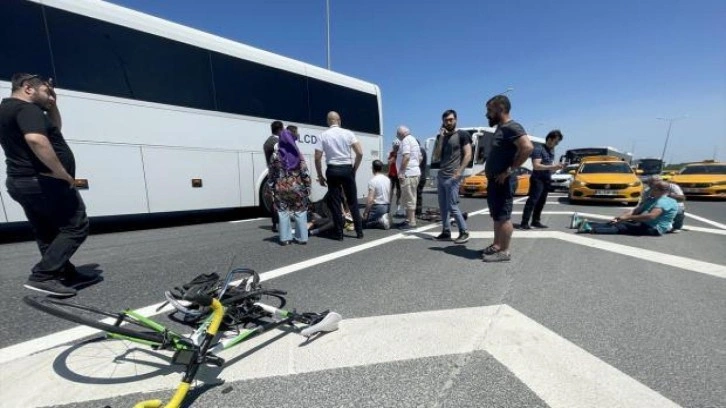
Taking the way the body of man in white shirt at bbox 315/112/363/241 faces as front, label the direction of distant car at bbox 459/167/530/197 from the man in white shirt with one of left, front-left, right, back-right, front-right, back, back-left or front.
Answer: front-right

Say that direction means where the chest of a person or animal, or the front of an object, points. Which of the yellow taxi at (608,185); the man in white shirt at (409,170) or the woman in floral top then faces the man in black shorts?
the yellow taxi

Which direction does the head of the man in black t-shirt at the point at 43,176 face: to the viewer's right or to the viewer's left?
to the viewer's right

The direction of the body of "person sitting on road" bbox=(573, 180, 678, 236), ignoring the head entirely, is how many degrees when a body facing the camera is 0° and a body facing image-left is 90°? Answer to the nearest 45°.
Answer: approximately 90°

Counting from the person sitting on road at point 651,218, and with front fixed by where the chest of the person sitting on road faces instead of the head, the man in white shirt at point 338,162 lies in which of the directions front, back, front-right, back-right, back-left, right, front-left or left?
front-left

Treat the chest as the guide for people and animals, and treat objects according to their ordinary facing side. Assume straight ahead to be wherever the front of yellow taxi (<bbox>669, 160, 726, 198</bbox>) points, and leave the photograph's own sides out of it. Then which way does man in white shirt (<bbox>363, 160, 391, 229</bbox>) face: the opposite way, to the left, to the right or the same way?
to the right

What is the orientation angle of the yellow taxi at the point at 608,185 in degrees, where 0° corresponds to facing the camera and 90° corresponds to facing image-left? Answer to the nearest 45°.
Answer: approximately 0°

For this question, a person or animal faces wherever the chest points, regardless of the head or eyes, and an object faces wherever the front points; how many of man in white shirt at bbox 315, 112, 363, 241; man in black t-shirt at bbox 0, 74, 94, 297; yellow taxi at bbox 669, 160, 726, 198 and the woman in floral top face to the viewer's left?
0

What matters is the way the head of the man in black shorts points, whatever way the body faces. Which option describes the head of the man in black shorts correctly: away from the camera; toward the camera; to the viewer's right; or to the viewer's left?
to the viewer's left

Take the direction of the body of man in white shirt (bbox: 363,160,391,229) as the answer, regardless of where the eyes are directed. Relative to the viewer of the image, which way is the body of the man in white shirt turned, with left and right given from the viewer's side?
facing away from the viewer and to the left of the viewer

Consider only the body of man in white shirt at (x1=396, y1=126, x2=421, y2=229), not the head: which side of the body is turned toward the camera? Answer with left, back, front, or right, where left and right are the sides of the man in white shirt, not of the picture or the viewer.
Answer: left

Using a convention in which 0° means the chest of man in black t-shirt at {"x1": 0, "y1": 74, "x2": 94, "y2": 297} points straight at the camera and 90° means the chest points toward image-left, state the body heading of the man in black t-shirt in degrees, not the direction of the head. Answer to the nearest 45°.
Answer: approximately 270°
